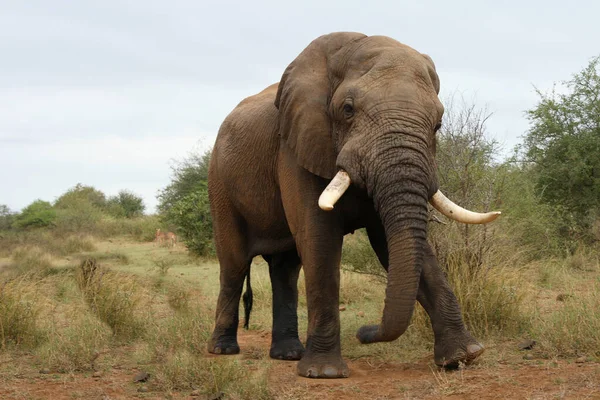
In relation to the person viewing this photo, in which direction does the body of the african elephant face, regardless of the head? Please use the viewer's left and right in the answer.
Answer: facing the viewer and to the right of the viewer

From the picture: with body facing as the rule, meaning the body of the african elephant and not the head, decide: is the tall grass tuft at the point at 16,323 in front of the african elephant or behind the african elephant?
behind

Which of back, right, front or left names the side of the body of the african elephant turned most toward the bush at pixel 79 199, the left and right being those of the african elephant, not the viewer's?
back

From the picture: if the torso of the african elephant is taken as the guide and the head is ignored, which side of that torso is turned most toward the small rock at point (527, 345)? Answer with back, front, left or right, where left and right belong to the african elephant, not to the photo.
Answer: left

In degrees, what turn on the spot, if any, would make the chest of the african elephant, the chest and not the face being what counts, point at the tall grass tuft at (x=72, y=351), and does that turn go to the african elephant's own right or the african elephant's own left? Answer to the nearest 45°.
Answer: approximately 135° to the african elephant's own right

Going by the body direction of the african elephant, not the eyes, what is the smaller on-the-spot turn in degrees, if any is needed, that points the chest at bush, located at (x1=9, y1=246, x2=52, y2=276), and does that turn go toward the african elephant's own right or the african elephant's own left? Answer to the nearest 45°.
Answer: approximately 180°

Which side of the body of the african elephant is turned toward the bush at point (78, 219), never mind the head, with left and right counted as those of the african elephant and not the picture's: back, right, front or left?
back

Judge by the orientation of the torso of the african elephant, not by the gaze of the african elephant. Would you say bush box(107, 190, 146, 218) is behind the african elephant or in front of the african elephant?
behind
